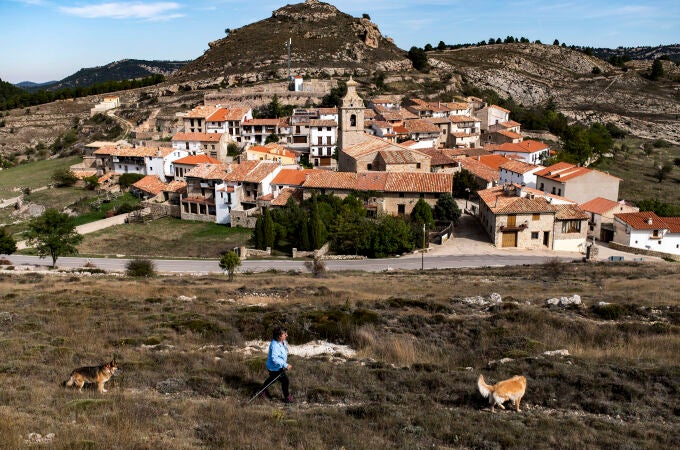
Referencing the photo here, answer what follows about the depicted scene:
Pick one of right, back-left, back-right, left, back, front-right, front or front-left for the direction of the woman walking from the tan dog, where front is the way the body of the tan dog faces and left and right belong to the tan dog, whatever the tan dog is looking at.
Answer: back

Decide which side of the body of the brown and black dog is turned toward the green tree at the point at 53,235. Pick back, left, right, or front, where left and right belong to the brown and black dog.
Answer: left

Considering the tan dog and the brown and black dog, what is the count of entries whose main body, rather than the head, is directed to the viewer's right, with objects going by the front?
2

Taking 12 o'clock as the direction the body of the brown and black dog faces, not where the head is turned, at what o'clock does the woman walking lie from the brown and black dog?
The woman walking is roughly at 1 o'clock from the brown and black dog.

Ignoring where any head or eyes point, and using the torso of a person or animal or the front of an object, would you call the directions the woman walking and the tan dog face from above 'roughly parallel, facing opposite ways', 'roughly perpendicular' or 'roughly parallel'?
roughly parallel

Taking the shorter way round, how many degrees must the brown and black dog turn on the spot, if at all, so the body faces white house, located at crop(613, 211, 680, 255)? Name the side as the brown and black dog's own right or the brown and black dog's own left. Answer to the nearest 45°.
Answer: approximately 45° to the brown and black dog's own left

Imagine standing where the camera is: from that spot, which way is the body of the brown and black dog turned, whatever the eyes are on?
to the viewer's right

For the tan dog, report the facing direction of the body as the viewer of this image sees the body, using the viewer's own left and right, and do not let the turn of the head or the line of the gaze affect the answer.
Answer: facing to the right of the viewer
